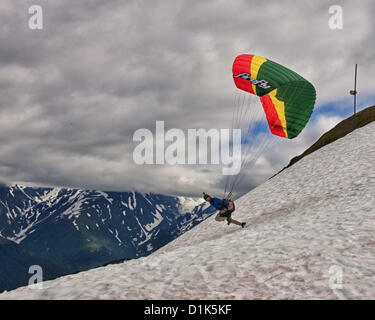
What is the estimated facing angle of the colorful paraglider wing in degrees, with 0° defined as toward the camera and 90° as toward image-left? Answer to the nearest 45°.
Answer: approximately 90°
